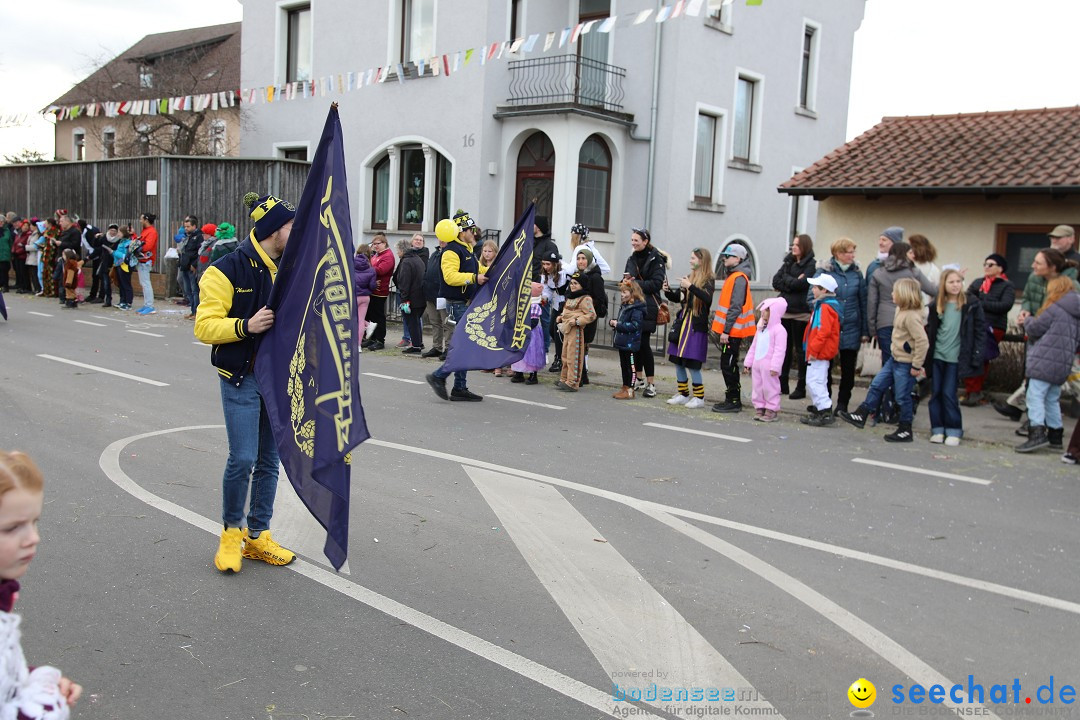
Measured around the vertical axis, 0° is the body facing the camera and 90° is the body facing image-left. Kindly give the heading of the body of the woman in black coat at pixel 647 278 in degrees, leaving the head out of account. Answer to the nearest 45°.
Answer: approximately 45°

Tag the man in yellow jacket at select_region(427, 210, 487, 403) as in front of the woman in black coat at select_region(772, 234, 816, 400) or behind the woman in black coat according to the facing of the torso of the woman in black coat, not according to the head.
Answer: in front

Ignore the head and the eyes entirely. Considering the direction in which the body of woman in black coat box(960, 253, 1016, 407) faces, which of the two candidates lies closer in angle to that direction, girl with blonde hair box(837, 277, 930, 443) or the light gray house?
the girl with blonde hair

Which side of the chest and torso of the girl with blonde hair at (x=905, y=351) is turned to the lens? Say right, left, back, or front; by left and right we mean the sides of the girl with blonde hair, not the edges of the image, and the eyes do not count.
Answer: left

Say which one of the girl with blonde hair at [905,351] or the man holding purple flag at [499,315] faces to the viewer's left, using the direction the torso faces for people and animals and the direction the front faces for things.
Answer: the girl with blonde hair

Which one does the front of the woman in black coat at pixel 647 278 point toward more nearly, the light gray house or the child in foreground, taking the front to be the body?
the child in foreground

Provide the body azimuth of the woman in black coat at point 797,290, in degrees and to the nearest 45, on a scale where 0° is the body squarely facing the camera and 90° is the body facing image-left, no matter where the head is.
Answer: approximately 45°

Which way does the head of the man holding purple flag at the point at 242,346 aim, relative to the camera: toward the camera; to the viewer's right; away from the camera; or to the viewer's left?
to the viewer's right

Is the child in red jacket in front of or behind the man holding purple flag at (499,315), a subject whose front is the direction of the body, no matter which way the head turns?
in front

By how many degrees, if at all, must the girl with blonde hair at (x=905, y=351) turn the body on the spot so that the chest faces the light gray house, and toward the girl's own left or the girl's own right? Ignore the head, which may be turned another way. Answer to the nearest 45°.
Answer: approximately 45° to the girl's own right

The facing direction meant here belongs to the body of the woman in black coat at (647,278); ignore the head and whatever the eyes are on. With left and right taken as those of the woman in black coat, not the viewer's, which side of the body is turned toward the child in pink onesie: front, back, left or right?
left
